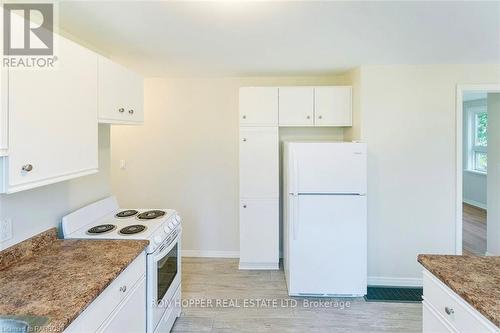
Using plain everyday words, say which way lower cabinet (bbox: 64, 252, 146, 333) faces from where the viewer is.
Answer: facing the viewer and to the right of the viewer

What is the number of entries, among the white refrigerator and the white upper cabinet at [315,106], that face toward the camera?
2

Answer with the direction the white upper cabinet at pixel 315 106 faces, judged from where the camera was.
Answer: facing the viewer

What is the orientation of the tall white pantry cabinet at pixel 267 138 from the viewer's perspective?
toward the camera

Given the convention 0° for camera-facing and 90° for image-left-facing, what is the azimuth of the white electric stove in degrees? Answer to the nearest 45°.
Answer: approximately 315°
